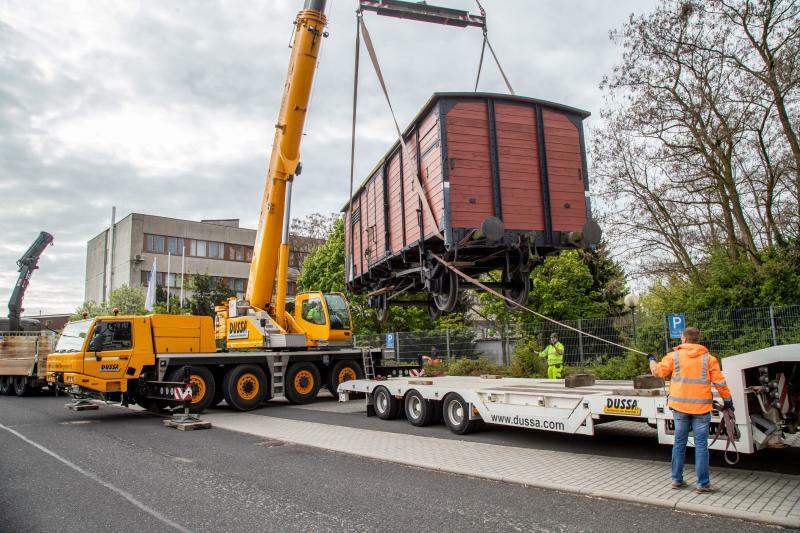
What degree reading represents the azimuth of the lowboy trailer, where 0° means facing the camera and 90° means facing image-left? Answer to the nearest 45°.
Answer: approximately 315°

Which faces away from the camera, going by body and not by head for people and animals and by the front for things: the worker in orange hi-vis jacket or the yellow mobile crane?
the worker in orange hi-vis jacket

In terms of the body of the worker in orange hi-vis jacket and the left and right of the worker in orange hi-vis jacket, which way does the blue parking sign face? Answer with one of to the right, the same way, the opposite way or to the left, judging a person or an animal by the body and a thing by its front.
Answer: the opposite way

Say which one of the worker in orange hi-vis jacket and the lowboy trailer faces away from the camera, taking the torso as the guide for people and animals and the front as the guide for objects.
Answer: the worker in orange hi-vis jacket

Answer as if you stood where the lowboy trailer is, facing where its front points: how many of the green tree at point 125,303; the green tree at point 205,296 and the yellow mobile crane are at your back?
3

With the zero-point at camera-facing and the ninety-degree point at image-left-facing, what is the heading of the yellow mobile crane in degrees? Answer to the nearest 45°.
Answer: approximately 45°

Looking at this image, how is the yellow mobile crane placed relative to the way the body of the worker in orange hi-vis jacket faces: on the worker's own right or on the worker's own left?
on the worker's own left

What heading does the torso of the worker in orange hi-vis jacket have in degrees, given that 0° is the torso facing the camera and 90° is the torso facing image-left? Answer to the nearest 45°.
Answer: approximately 180°

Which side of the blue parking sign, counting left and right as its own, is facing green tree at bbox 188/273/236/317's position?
right
